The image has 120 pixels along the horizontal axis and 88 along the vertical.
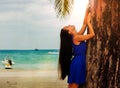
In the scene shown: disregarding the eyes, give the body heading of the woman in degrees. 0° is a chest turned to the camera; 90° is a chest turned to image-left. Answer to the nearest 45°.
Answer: approximately 270°

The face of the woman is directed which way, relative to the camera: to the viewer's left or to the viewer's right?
to the viewer's right
